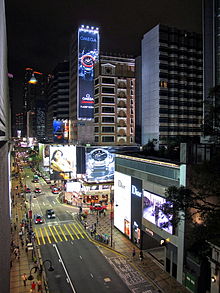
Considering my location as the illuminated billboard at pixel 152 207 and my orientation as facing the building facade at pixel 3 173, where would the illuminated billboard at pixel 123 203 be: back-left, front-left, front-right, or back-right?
back-right

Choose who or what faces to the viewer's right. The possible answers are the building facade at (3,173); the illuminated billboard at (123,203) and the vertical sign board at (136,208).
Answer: the building facade

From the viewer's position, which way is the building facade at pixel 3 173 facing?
facing to the right of the viewer

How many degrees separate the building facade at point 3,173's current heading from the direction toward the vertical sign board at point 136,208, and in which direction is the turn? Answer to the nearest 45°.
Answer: approximately 45° to its left

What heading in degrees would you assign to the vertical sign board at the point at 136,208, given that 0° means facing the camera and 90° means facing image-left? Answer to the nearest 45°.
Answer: approximately 45°

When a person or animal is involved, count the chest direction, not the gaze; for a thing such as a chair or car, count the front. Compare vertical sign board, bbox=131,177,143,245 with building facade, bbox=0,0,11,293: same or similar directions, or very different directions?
very different directions

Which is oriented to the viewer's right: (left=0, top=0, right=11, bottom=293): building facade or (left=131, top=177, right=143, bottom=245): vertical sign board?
the building facade

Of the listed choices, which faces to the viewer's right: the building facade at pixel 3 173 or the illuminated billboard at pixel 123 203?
the building facade

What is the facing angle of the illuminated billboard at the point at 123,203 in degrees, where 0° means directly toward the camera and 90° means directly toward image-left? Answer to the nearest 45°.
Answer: approximately 45°

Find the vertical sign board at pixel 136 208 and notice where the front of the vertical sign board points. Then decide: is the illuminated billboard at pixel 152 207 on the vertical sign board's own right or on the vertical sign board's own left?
on the vertical sign board's own left

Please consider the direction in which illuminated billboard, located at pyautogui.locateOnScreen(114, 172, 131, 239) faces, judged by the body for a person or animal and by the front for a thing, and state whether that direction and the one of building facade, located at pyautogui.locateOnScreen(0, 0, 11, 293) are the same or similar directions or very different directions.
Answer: very different directions
